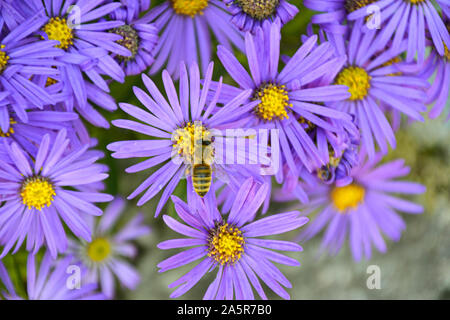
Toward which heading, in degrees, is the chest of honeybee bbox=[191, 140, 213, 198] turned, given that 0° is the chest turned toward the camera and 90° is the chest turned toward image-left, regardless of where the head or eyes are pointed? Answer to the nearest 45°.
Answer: approximately 180°
